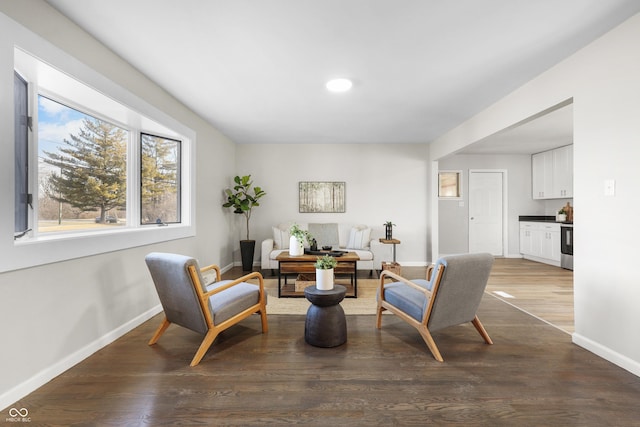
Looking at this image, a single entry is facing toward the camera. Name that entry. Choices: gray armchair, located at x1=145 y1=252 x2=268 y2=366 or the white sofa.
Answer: the white sofa

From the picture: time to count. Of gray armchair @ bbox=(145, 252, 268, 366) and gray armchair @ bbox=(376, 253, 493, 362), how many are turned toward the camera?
0

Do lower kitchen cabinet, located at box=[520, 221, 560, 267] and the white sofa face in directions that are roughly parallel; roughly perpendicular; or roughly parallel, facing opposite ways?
roughly perpendicular

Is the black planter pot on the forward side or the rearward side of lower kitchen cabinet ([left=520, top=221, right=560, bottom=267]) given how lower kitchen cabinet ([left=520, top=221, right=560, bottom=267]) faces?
on the forward side

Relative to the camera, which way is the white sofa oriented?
toward the camera

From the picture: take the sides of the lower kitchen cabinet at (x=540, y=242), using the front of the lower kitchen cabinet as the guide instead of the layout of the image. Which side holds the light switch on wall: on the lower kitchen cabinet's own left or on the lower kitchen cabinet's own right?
on the lower kitchen cabinet's own left

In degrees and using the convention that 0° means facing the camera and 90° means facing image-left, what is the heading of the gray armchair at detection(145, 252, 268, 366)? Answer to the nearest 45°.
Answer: approximately 225°

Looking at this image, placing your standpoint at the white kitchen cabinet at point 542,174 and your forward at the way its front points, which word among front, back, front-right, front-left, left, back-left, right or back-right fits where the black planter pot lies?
front

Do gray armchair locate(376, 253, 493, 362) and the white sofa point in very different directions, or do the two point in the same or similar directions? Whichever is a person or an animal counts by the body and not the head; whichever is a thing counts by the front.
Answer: very different directions

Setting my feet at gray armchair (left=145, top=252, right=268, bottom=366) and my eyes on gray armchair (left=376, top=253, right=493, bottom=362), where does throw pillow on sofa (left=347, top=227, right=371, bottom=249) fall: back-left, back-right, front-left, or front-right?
front-left

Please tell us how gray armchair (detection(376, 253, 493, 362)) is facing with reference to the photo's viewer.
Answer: facing away from the viewer and to the left of the viewer

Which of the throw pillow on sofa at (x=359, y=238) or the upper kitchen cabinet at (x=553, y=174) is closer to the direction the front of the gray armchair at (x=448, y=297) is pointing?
the throw pillow on sofa

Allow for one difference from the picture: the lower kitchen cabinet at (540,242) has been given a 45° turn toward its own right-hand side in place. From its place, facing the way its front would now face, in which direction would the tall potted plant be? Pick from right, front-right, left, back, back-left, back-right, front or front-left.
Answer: front-left

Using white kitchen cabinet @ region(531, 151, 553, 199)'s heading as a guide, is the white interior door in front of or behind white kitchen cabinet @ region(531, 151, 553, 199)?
in front

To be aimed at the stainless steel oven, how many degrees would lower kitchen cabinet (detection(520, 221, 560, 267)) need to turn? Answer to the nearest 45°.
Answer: approximately 90° to its left
